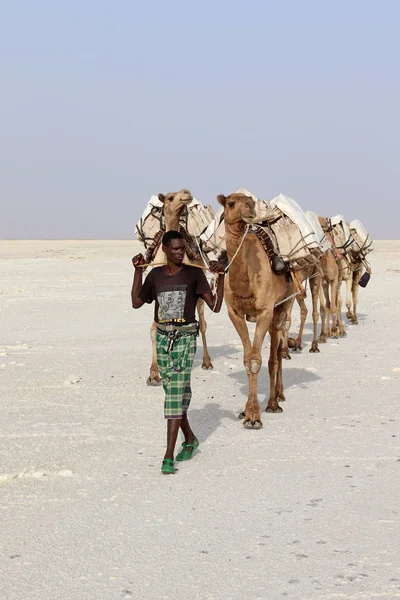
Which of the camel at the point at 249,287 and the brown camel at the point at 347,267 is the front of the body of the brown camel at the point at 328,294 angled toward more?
the camel

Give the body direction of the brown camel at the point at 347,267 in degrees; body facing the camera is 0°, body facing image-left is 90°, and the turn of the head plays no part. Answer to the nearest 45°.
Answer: approximately 45°

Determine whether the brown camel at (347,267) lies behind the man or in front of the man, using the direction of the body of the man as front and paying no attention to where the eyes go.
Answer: behind

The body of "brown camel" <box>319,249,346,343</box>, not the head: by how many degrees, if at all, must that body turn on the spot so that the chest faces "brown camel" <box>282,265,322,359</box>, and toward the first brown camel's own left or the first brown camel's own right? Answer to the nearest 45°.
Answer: approximately 45° to the first brown camel's own left

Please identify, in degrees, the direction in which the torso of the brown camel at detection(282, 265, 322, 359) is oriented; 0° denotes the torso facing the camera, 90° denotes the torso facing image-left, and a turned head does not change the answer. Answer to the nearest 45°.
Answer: approximately 45°

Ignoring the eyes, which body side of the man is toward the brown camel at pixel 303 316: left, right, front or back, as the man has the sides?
back

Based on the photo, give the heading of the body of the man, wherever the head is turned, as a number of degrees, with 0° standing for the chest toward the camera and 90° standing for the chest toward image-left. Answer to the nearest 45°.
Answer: approximately 0°

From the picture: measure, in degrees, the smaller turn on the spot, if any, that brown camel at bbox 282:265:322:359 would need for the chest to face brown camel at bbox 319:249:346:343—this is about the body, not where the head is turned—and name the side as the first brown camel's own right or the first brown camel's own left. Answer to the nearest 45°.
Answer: approximately 135° to the first brown camel's own right
